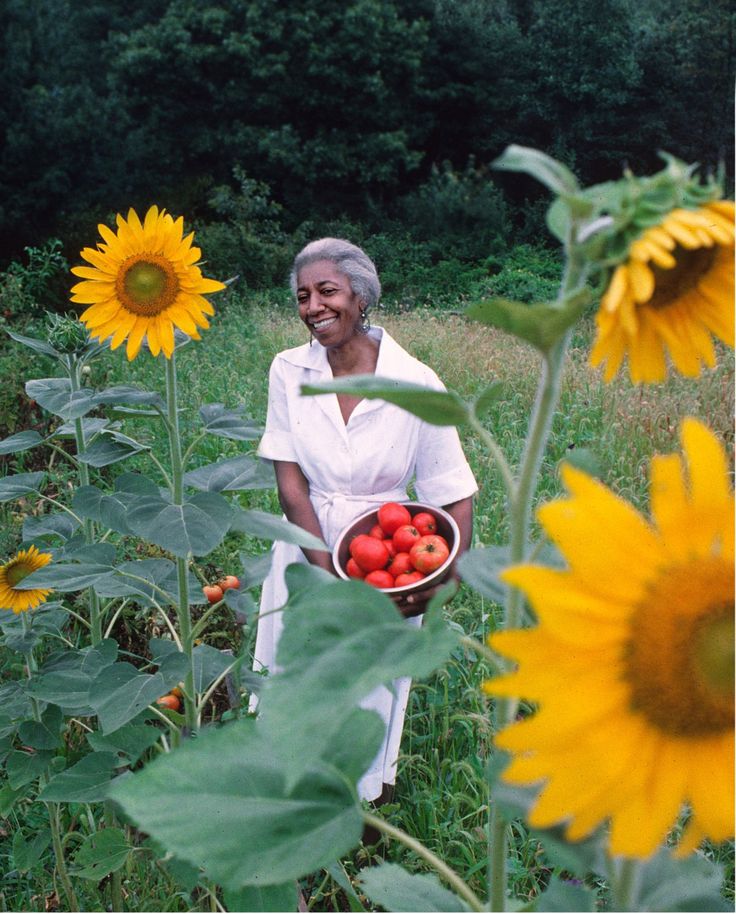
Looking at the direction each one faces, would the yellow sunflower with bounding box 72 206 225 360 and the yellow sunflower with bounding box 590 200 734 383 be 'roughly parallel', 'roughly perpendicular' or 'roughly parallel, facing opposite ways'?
roughly parallel

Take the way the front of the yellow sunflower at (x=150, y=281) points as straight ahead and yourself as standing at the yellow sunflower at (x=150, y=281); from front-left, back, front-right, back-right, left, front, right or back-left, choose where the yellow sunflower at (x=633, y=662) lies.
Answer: front

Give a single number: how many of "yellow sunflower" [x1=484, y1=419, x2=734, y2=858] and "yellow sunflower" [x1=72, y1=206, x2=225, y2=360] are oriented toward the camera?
2

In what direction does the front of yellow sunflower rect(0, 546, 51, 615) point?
toward the camera

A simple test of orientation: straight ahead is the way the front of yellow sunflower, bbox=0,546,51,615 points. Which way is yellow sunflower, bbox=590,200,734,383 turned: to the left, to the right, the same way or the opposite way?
the same way

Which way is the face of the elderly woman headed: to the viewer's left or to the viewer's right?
to the viewer's left

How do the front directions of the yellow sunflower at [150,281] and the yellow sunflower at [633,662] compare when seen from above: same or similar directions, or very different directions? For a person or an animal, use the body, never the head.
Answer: same or similar directions

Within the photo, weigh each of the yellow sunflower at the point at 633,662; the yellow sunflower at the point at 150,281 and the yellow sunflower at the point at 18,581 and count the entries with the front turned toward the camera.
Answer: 3

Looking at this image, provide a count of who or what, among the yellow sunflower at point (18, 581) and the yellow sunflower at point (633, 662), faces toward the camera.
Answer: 2

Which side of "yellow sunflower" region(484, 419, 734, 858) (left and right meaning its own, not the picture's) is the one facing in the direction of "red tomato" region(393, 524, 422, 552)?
back

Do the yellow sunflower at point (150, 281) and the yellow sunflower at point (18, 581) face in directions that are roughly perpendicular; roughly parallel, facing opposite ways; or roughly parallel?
roughly parallel
